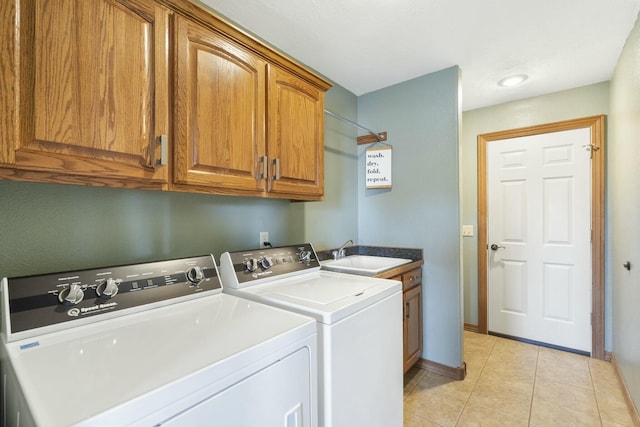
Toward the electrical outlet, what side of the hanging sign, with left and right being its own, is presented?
front

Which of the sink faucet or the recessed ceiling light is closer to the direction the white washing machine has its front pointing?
the recessed ceiling light

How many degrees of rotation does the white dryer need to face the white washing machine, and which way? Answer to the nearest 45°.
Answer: approximately 45° to its left

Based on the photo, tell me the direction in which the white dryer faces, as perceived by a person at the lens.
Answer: facing the viewer and to the right of the viewer

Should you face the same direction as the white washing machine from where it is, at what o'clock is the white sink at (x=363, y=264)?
The white sink is roughly at 8 o'clock from the white washing machine.

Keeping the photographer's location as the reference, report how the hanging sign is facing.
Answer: facing the viewer and to the left of the viewer

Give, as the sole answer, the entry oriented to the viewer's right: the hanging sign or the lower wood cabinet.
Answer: the lower wood cabinet

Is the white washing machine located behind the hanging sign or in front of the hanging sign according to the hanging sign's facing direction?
in front

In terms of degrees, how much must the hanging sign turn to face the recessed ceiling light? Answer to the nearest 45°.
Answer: approximately 135° to its left

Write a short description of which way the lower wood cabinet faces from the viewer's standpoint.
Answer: facing to the right of the viewer

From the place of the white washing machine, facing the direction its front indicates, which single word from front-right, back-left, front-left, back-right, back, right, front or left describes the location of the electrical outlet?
back

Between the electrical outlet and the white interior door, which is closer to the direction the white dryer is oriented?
the white interior door
